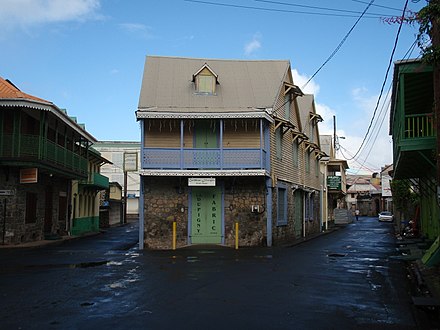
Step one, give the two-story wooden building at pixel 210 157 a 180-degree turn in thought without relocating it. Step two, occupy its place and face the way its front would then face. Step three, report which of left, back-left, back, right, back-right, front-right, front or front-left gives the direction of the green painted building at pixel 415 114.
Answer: back-right

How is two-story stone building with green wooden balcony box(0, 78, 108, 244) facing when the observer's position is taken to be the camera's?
facing the viewer and to the right of the viewer

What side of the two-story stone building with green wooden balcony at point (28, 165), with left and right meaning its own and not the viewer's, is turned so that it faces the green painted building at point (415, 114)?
front

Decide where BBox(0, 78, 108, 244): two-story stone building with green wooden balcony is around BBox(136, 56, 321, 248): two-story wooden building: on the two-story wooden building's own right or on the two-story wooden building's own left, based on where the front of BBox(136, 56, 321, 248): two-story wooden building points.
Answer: on the two-story wooden building's own right

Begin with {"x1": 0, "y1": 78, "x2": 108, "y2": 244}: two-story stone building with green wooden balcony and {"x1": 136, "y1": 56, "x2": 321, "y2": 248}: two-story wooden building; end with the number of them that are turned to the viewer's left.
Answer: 0

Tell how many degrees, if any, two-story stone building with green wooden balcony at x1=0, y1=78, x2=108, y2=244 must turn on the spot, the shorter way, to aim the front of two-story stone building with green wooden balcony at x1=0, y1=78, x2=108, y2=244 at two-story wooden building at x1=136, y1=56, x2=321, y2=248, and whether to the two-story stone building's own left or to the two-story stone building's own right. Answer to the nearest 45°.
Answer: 0° — it already faces it

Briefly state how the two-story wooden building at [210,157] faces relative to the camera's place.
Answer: facing the viewer
